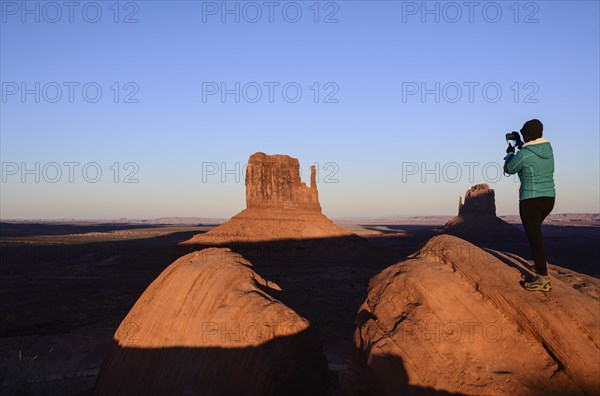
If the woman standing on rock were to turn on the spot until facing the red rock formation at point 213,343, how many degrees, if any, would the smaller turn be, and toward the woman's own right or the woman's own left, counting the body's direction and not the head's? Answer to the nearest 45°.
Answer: approximately 45° to the woman's own left

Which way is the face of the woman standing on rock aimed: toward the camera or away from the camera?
away from the camera

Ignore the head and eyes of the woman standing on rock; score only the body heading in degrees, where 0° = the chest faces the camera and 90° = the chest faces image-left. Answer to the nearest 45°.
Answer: approximately 135°
